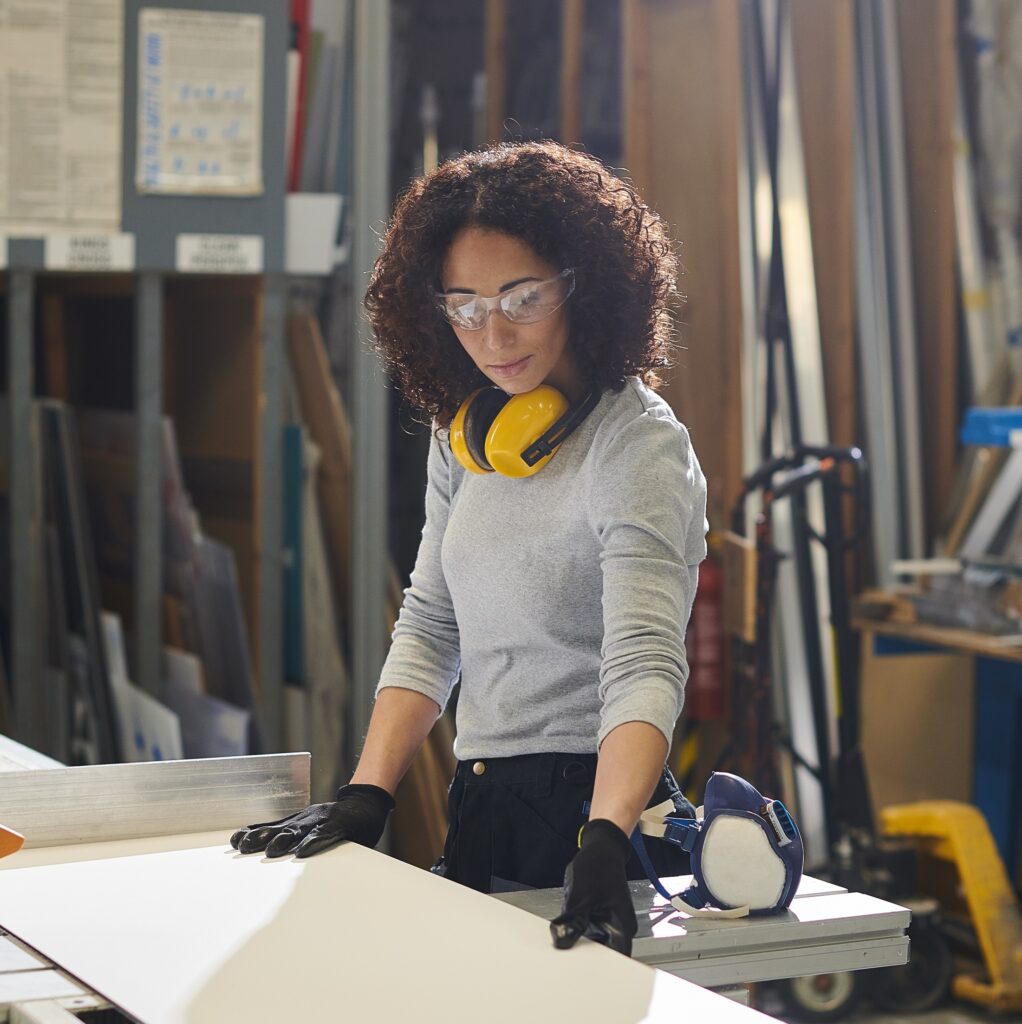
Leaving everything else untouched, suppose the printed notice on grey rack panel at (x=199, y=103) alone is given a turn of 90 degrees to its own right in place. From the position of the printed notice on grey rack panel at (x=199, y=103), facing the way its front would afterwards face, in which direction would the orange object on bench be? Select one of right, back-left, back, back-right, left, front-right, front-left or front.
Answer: left

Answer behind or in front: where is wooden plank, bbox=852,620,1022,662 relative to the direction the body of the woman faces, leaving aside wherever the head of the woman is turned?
behind

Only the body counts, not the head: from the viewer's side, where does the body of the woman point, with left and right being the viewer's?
facing the viewer and to the left of the viewer

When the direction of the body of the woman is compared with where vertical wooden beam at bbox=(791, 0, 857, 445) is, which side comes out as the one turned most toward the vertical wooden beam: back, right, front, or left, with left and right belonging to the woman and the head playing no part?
back

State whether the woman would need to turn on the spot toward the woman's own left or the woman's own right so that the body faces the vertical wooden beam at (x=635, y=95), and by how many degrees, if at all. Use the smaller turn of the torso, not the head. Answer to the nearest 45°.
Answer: approximately 135° to the woman's own right

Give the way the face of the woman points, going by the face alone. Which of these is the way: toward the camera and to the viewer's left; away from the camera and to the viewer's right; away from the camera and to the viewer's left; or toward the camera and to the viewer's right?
toward the camera and to the viewer's left

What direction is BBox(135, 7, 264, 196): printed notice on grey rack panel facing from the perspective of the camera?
toward the camera

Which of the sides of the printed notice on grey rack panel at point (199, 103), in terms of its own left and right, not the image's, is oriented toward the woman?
front

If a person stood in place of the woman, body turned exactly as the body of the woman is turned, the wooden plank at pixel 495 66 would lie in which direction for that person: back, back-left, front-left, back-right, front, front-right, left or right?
back-right

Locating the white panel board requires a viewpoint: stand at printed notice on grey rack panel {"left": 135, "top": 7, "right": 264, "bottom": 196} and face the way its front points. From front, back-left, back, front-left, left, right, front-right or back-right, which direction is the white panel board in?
front

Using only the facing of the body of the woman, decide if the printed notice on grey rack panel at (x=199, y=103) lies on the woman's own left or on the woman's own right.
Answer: on the woman's own right

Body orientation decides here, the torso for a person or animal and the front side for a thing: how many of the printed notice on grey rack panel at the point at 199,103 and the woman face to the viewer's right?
0

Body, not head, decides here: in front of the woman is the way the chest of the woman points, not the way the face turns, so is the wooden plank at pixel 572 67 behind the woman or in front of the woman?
behind

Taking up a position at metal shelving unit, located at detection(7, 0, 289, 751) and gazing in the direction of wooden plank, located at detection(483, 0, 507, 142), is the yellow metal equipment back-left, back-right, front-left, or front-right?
front-right

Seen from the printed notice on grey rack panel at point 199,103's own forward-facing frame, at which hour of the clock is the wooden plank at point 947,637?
The wooden plank is roughly at 9 o'clock from the printed notice on grey rack panel.
